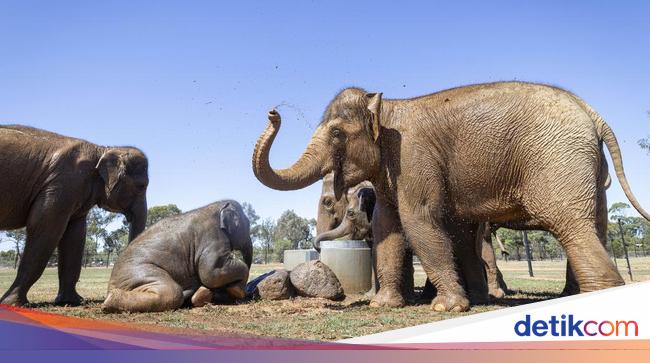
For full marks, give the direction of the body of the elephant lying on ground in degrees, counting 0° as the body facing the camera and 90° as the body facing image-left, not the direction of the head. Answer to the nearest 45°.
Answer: approximately 270°

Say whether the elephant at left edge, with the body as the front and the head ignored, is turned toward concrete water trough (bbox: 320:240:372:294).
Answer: yes

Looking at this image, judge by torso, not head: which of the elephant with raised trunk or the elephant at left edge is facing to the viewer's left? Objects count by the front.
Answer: the elephant with raised trunk

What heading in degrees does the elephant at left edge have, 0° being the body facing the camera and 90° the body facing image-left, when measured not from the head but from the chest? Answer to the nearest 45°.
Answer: approximately 270°

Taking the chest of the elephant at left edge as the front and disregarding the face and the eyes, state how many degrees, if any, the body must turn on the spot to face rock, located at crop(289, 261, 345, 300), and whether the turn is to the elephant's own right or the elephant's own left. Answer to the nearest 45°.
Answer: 0° — it already faces it

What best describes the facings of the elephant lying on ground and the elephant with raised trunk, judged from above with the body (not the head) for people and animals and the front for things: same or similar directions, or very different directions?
very different directions

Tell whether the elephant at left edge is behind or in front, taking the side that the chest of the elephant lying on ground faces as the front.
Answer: behind

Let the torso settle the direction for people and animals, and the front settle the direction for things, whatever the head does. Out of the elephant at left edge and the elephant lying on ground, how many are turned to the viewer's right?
2

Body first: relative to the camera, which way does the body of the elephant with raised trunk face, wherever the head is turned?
to the viewer's left
